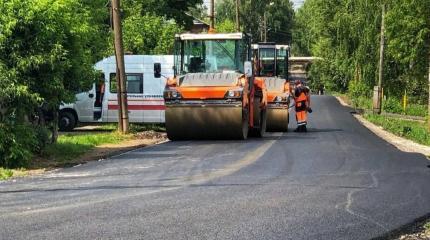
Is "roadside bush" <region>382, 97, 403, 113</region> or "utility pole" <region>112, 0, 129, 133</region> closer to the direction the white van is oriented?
the utility pole

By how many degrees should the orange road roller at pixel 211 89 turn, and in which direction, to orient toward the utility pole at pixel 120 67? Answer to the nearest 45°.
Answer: approximately 135° to its right

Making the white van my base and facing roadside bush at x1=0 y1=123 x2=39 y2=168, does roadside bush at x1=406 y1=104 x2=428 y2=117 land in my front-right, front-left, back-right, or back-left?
back-left

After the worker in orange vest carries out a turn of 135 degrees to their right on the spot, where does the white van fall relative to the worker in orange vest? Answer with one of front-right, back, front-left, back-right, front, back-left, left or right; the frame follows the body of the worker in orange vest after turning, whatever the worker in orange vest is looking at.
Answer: left

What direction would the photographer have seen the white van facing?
facing to the left of the viewer

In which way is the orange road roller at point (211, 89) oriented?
toward the camera

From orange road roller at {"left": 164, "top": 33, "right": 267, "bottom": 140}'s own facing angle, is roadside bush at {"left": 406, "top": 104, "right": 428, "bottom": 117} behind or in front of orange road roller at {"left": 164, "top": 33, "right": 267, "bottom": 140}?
behind

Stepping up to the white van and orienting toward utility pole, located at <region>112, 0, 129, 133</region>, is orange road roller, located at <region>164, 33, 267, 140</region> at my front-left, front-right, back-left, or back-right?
front-left

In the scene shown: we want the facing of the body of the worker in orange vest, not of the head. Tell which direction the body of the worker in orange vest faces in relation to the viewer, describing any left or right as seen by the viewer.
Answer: facing the viewer and to the left of the viewer

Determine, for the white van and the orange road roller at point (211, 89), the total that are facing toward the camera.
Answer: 1

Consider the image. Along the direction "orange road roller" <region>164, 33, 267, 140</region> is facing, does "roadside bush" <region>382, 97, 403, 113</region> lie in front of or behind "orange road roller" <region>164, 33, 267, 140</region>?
behind

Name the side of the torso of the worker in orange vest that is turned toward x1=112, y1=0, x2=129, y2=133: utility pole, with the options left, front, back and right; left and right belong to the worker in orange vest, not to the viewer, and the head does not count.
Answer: front

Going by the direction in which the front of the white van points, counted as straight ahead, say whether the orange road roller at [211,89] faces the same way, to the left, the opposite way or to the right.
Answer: to the left

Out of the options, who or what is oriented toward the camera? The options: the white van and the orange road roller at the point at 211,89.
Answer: the orange road roller

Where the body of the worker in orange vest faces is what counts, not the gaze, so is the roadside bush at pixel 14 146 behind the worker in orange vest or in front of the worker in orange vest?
in front
